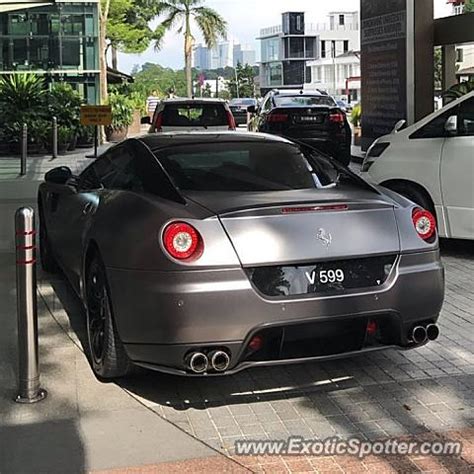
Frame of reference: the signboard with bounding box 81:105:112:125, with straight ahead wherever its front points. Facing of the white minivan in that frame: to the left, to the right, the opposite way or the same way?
to the right

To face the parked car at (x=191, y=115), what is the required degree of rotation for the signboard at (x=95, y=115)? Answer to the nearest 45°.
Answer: approximately 45° to its left

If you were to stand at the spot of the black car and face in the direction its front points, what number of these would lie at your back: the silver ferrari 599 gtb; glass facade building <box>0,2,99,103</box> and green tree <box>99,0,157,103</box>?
1

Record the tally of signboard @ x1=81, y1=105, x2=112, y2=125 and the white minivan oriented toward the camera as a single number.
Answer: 1

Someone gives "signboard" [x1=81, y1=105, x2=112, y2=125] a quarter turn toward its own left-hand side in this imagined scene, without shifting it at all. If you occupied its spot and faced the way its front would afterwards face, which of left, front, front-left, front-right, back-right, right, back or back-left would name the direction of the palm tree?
left

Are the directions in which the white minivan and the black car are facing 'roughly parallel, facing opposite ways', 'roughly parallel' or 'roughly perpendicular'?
roughly perpendicular

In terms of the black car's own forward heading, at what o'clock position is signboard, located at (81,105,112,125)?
The signboard is roughly at 9 o'clock from the black car.

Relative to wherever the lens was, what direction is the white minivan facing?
facing to the left of the viewer

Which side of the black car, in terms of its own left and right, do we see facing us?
back

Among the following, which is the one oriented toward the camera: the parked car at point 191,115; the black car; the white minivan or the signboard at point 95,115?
the signboard

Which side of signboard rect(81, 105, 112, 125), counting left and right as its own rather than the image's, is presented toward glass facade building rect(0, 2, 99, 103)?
back

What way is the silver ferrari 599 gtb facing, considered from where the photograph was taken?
facing away from the viewer and to the left of the viewer

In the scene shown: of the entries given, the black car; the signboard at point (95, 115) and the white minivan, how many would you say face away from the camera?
1

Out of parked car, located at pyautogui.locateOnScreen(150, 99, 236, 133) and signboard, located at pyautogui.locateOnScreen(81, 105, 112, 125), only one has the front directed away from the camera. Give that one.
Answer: the parked car

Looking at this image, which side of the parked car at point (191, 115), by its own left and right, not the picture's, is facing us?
back
